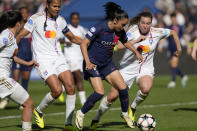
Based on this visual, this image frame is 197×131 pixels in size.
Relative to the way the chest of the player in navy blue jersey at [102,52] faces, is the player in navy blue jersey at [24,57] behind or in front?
behind

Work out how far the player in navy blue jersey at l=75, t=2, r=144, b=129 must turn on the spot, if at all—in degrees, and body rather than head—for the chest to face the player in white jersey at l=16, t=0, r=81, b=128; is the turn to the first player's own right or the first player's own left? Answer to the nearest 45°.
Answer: approximately 135° to the first player's own right

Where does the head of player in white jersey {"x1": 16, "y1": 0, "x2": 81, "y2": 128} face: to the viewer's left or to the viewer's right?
to the viewer's right

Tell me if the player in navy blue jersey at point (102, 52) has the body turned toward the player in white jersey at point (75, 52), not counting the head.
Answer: no

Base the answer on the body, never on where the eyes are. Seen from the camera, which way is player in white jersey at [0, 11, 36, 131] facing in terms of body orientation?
to the viewer's right

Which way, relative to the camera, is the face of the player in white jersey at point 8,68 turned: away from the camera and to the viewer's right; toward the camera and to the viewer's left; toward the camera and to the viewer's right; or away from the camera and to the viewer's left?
away from the camera and to the viewer's right

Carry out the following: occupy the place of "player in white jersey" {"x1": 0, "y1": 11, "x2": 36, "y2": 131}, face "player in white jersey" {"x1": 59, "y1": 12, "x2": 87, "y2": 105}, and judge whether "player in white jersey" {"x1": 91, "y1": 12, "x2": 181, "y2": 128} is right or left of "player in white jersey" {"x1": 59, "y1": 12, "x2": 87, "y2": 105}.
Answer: right
